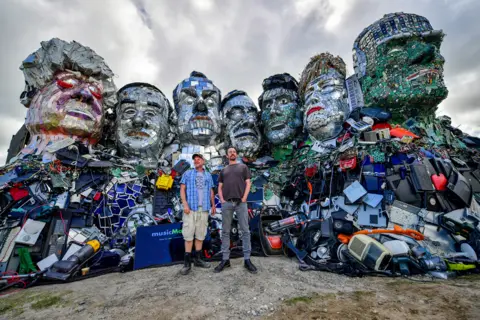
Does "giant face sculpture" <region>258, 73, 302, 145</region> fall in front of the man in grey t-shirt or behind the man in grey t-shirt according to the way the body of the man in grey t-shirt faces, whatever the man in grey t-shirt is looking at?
behind

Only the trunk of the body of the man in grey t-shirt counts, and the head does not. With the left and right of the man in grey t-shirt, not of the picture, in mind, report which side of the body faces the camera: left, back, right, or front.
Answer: front

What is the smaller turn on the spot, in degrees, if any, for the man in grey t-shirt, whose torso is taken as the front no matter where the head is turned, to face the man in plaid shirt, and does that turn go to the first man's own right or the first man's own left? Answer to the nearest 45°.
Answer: approximately 90° to the first man's own right
